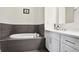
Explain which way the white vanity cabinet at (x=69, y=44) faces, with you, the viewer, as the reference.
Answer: facing the viewer and to the left of the viewer
